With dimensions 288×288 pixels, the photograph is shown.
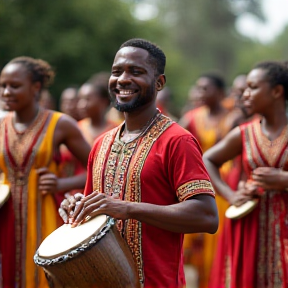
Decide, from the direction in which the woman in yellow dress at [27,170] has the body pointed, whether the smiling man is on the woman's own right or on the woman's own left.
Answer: on the woman's own left

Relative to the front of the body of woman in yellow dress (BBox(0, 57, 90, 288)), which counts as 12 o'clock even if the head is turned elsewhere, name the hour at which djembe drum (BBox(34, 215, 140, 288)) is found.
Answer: The djembe drum is roughly at 10 o'clock from the woman in yellow dress.

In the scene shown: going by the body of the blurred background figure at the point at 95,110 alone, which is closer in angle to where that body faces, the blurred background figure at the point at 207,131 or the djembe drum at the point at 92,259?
the djembe drum

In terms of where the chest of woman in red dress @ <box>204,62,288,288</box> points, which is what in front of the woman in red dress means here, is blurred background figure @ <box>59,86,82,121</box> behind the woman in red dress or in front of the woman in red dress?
behind

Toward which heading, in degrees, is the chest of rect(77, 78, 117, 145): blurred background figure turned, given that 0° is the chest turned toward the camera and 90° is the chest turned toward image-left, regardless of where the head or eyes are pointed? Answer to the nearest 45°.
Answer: approximately 45°

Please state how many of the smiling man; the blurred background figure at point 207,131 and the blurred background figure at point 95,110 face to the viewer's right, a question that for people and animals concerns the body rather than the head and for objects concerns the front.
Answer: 0

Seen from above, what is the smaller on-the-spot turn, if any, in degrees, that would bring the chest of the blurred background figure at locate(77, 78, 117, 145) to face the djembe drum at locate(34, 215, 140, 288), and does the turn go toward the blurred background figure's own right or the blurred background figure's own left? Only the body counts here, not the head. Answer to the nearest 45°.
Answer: approximately 45° to the blurred background figure's own left

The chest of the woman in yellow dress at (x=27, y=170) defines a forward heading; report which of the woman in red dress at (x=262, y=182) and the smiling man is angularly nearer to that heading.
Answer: the smiling man

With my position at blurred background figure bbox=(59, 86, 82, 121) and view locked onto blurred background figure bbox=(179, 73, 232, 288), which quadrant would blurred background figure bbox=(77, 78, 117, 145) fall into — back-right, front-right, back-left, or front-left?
front-right

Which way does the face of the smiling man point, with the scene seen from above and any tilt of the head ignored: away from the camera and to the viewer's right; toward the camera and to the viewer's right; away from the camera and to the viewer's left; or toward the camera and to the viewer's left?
toward the camera and to the viewer's left

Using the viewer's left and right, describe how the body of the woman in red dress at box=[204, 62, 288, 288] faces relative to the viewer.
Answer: facing the viewer

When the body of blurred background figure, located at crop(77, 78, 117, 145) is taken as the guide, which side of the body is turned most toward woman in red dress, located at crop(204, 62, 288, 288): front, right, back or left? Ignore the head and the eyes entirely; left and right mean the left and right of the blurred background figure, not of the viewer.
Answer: left

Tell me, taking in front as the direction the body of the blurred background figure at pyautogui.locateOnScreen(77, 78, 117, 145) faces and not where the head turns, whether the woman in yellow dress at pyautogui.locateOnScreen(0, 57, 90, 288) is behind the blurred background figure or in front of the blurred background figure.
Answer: in front

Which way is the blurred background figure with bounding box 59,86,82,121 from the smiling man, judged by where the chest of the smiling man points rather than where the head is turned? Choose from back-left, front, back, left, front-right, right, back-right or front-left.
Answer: back-right
